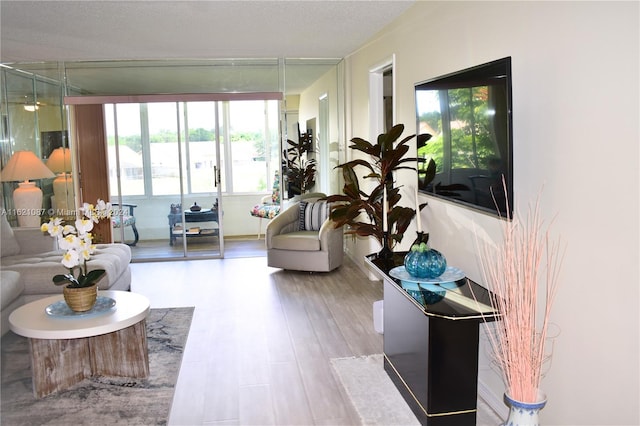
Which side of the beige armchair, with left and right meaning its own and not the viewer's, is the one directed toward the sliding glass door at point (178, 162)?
right

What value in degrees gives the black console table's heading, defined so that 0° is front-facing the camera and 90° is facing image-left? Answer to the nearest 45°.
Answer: approximately 45°

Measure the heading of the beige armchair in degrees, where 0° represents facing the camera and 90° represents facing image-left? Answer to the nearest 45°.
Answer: approximately 45°

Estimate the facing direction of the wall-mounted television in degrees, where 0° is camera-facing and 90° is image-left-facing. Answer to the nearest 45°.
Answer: approximately 45°

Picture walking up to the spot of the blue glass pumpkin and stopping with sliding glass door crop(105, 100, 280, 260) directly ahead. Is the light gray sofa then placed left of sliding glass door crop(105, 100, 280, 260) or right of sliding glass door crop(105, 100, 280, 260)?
left
